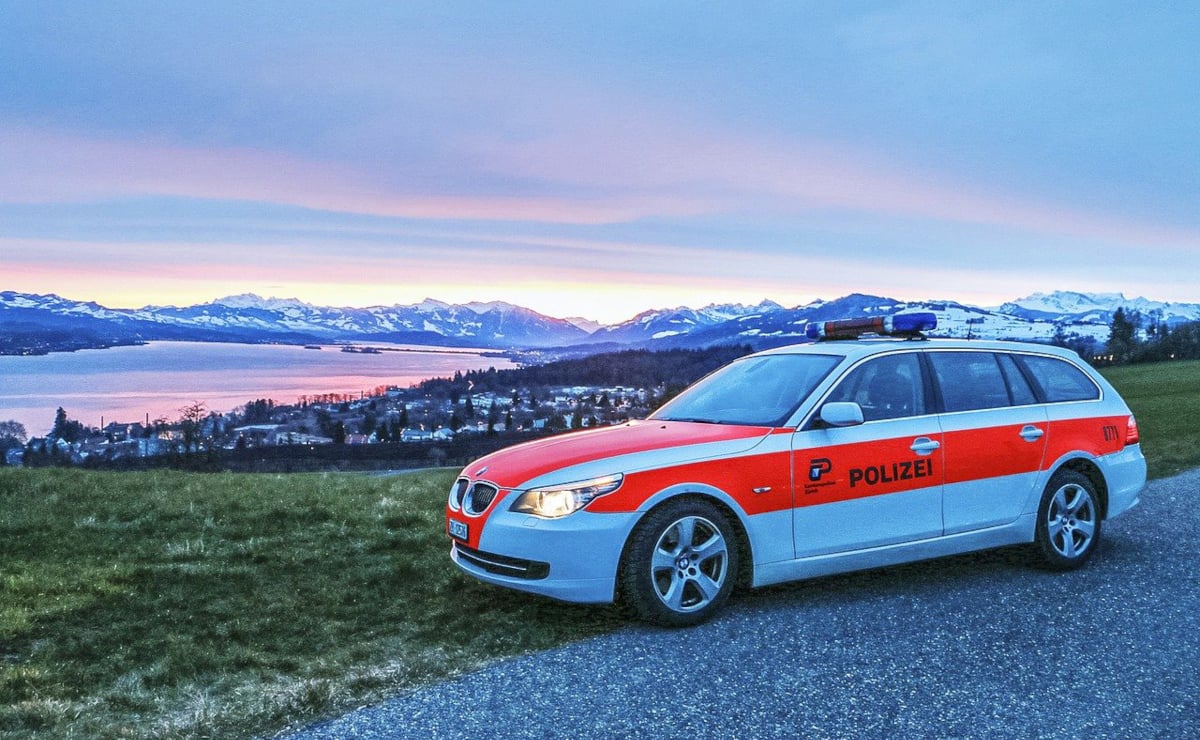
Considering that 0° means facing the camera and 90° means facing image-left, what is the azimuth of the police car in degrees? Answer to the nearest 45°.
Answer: approximately 45°
